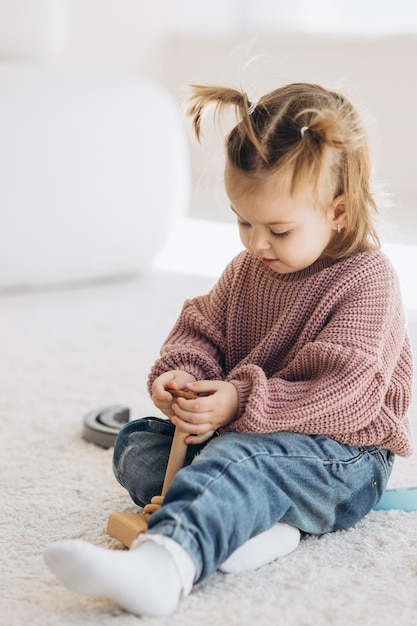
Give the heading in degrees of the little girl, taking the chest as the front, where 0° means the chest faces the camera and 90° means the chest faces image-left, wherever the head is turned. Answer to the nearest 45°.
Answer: approximately 45°

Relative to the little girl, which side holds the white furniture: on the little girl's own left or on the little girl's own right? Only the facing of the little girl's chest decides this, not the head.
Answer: on the little girl's own right
